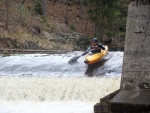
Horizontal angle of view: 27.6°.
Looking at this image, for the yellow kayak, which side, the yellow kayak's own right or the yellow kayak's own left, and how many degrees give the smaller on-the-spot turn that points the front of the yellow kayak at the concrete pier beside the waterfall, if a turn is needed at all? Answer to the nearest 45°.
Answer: approximately 45° to the yellow kayak's own left

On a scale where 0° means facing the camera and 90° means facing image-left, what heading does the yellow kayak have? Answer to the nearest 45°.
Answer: approximately 45°
